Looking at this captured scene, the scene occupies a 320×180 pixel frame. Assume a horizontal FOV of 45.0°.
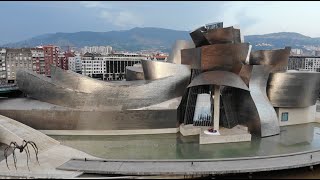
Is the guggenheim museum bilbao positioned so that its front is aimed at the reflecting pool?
yes

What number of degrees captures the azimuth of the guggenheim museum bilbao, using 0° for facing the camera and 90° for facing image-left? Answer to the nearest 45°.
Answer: approximately 0°
